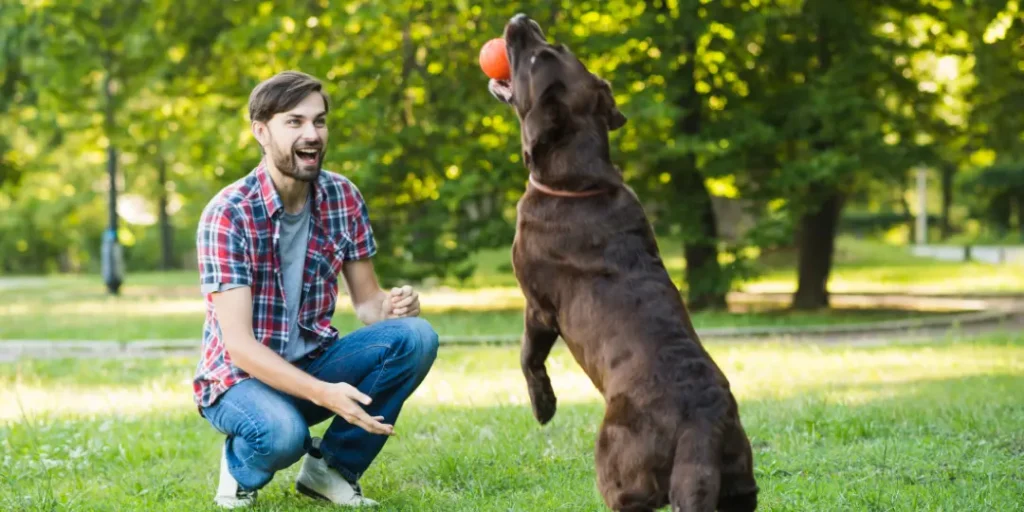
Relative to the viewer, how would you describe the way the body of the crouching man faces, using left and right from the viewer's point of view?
facing the viewer and to the right of the viewer

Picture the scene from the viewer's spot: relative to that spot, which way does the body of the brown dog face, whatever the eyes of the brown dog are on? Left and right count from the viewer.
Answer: facing away from the viewer and to the left of the viewer

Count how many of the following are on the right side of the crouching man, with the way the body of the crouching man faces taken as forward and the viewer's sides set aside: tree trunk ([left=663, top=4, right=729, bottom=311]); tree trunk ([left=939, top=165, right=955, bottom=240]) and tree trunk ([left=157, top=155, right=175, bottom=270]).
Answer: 0

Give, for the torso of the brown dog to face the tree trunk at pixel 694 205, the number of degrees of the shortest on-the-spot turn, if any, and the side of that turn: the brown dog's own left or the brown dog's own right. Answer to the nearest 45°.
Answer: approximately 45° to the brown dog's own right

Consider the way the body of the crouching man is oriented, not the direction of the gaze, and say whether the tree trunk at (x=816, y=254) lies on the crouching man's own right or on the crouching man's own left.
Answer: on the crouching man's own left

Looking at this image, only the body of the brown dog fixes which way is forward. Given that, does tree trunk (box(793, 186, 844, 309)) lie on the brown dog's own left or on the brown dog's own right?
on the brown dog's own right

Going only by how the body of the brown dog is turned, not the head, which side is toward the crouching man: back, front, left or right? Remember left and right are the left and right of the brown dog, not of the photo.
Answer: front

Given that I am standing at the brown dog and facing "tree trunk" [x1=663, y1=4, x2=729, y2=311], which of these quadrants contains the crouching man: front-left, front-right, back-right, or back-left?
front-left

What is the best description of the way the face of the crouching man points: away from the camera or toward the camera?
toward the camera

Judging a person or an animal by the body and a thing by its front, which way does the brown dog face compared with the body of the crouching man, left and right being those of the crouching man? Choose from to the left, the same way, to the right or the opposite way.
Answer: the opposite way

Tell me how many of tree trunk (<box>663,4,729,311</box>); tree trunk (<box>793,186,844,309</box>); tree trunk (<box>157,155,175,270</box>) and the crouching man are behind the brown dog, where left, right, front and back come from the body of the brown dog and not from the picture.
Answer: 0
